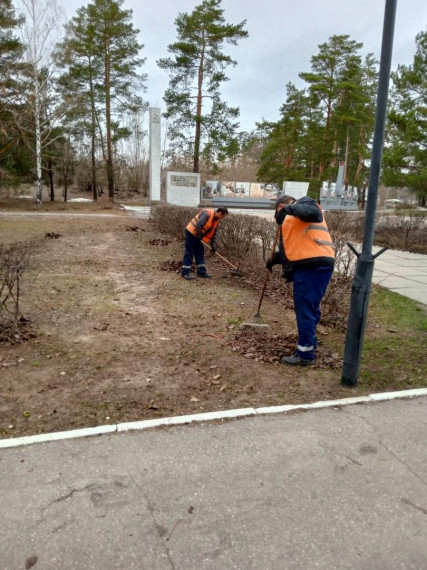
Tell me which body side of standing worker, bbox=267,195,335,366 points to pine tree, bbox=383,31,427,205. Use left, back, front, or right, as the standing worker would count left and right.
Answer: right

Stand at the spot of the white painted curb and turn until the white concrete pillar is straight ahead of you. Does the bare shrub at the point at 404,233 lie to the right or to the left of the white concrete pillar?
right

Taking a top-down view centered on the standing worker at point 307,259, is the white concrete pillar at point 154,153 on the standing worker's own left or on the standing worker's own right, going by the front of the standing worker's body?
on the standing worker's own right

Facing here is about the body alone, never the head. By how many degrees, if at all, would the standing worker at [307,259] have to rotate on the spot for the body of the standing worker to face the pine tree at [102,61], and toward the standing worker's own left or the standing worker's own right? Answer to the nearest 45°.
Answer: approximately 45° to the standing worker's own right

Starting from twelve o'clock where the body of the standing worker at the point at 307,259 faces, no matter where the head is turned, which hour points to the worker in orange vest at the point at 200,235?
The worker in orange vest is roughly at 2 o'clock from the standing worker.

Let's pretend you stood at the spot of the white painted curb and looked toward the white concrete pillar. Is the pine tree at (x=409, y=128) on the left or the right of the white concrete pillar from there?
right
